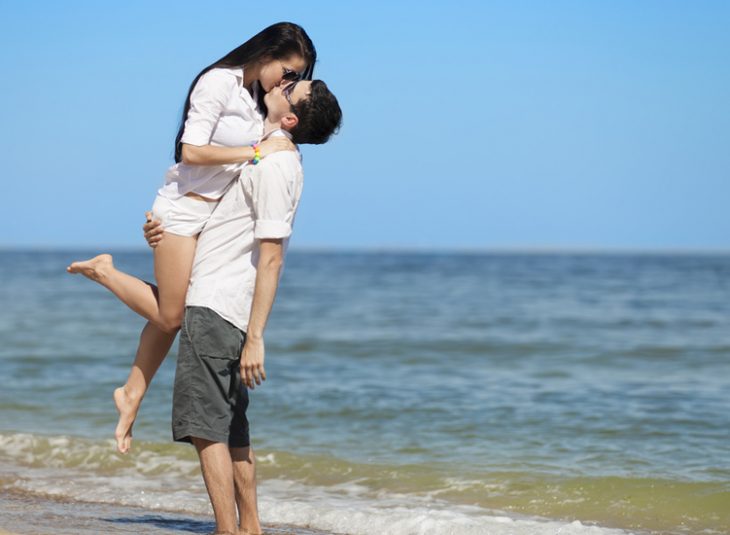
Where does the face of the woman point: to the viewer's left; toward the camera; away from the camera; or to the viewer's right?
to the viewer's right

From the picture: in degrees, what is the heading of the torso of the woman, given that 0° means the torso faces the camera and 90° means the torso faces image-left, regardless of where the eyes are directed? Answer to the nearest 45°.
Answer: approximately 270°

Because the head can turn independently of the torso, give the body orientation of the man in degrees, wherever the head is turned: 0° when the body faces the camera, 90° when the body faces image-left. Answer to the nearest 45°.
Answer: approximately 90°
